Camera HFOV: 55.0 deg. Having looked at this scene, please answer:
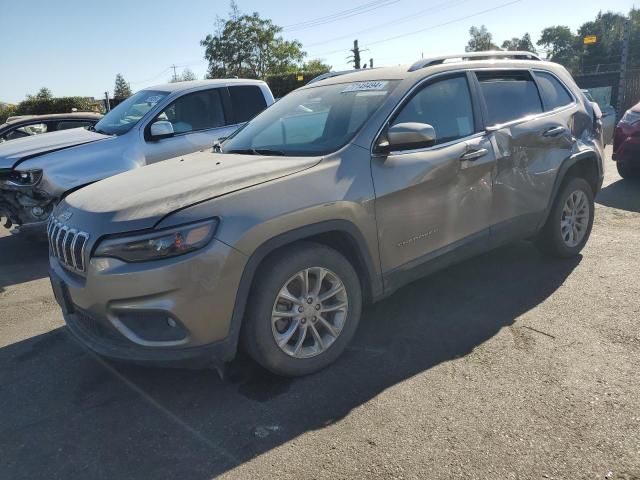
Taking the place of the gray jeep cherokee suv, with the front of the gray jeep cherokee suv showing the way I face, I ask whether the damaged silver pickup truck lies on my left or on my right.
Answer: on my right

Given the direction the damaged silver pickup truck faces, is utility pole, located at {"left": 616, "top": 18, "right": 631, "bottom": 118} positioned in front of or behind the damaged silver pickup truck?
behind

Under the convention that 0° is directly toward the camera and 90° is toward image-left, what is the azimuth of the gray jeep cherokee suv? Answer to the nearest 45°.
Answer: approximately 45°

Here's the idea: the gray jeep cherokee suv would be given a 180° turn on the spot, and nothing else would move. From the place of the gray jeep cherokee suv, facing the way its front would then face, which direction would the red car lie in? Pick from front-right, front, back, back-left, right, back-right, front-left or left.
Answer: front

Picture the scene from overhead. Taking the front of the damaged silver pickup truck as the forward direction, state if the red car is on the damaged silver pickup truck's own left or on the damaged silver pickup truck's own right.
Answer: on the damaged silver pickup truck's own left

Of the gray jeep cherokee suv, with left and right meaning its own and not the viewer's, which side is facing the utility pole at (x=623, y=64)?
back
